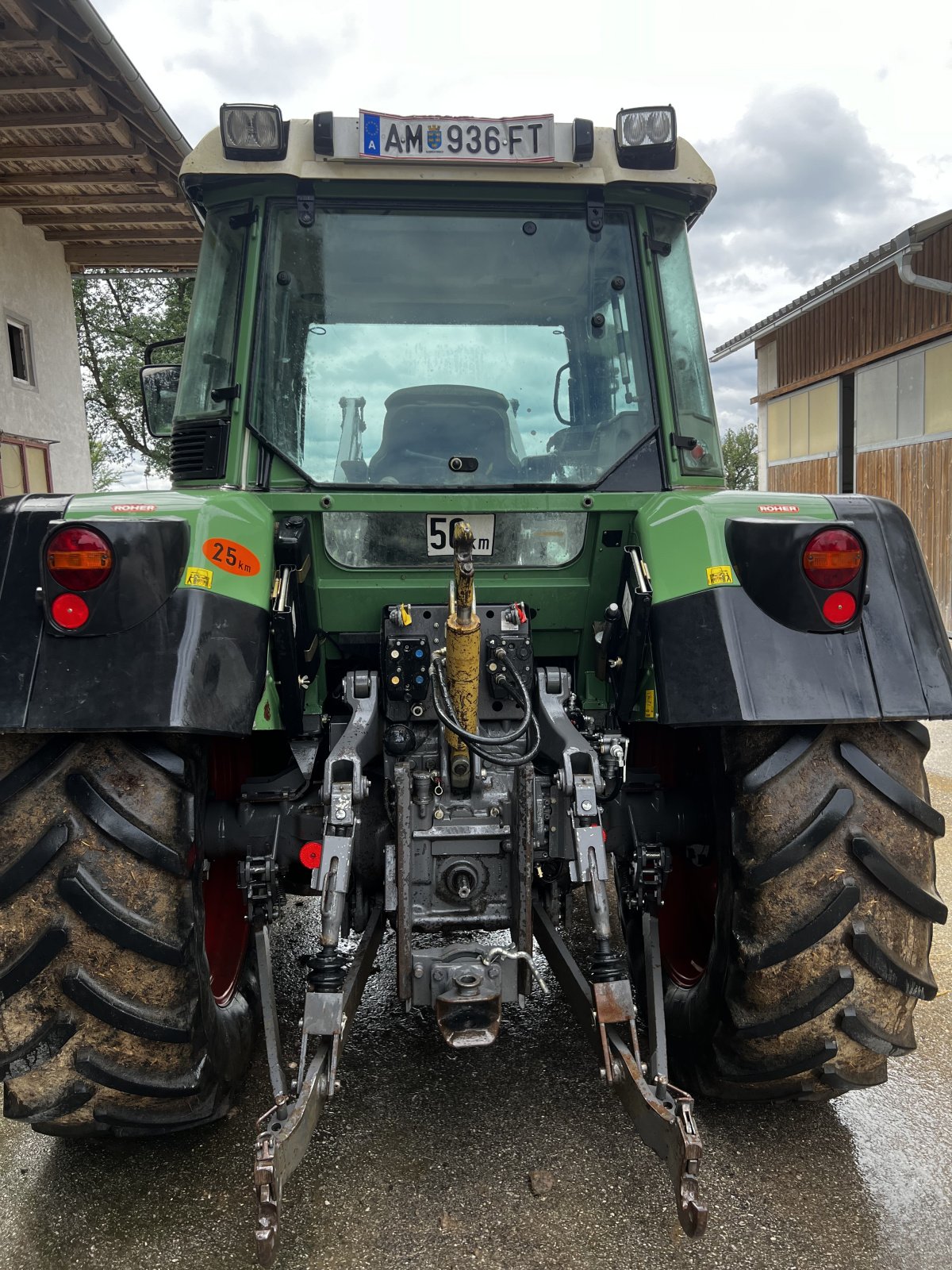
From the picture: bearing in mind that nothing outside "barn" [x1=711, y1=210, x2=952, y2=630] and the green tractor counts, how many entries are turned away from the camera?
1

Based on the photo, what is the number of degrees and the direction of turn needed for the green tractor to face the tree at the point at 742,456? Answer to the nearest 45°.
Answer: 0° — it already faces it

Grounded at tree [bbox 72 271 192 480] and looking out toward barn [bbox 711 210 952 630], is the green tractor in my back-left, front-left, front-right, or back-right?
front-right

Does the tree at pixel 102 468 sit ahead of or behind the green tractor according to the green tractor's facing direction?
ahead

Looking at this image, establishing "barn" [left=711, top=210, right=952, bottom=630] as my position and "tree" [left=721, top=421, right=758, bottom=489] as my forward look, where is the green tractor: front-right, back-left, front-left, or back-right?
back-left

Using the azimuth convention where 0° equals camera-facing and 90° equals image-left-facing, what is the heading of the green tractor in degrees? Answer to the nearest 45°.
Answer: approximately 180°

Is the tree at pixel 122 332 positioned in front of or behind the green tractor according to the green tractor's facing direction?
in front

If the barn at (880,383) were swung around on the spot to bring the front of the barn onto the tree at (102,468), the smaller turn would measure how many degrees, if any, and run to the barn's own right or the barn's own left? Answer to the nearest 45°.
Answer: approximately 45° to the barn's own right

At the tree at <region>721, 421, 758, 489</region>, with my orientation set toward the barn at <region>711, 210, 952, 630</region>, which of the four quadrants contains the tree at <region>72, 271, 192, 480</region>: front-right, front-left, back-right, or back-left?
front-right

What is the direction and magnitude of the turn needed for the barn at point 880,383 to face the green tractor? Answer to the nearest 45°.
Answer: approximately 45° to its left

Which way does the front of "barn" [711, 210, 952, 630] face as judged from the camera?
facing the viewer and to the left of the viewer

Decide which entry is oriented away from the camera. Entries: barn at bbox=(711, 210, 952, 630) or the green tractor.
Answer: the green tractor

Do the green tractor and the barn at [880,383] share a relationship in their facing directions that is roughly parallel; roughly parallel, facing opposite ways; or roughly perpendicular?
roughly perpendicular

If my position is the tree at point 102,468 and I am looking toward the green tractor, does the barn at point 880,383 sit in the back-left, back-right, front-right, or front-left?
front-left
